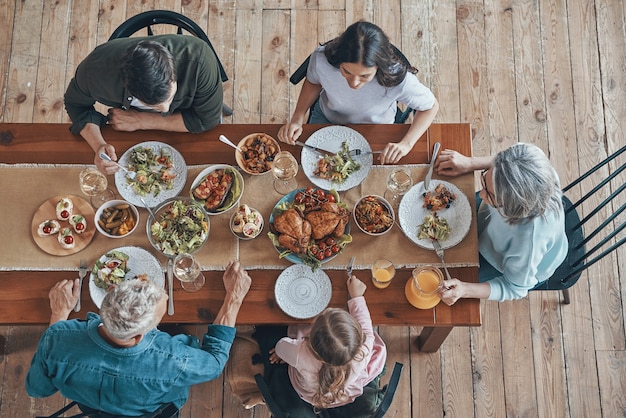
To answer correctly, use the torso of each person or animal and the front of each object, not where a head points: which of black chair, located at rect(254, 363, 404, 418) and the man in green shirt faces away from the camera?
the black chair

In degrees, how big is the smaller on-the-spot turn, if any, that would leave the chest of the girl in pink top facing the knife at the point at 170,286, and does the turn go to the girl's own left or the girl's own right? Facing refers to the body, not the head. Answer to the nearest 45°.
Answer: approximately 90° to the girl's own left

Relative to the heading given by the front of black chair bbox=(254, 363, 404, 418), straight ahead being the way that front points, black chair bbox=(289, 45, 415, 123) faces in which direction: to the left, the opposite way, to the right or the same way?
the opposite way

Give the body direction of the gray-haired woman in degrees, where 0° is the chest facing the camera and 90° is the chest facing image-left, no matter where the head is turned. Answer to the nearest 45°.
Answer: approximately 90°

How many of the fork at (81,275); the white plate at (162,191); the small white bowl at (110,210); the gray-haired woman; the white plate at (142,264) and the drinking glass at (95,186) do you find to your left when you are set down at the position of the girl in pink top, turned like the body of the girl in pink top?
5

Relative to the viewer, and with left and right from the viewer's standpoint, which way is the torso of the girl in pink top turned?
facing away from the viewer

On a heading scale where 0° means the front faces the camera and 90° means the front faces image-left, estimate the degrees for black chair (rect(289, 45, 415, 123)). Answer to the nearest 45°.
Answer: approximately 0°

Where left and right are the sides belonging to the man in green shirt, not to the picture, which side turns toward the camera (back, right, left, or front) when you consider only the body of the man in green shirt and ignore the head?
front

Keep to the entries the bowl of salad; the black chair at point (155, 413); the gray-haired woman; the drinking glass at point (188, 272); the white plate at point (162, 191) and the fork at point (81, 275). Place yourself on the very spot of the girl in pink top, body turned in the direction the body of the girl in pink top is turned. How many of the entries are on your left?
5

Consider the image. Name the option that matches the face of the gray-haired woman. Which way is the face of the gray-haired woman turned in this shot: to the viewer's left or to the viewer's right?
to the viewer's left

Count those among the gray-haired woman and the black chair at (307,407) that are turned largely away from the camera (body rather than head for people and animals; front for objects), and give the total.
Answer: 1

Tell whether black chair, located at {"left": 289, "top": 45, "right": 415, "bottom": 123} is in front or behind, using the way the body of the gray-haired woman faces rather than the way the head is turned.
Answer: in front

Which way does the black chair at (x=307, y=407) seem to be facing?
away from the camera

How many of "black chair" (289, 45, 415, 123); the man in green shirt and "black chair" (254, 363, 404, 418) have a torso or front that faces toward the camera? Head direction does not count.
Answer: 2

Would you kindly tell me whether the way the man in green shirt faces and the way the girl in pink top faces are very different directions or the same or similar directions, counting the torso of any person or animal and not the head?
very different directions

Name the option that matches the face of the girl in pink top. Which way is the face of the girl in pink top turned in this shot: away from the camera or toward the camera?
away from the camera
